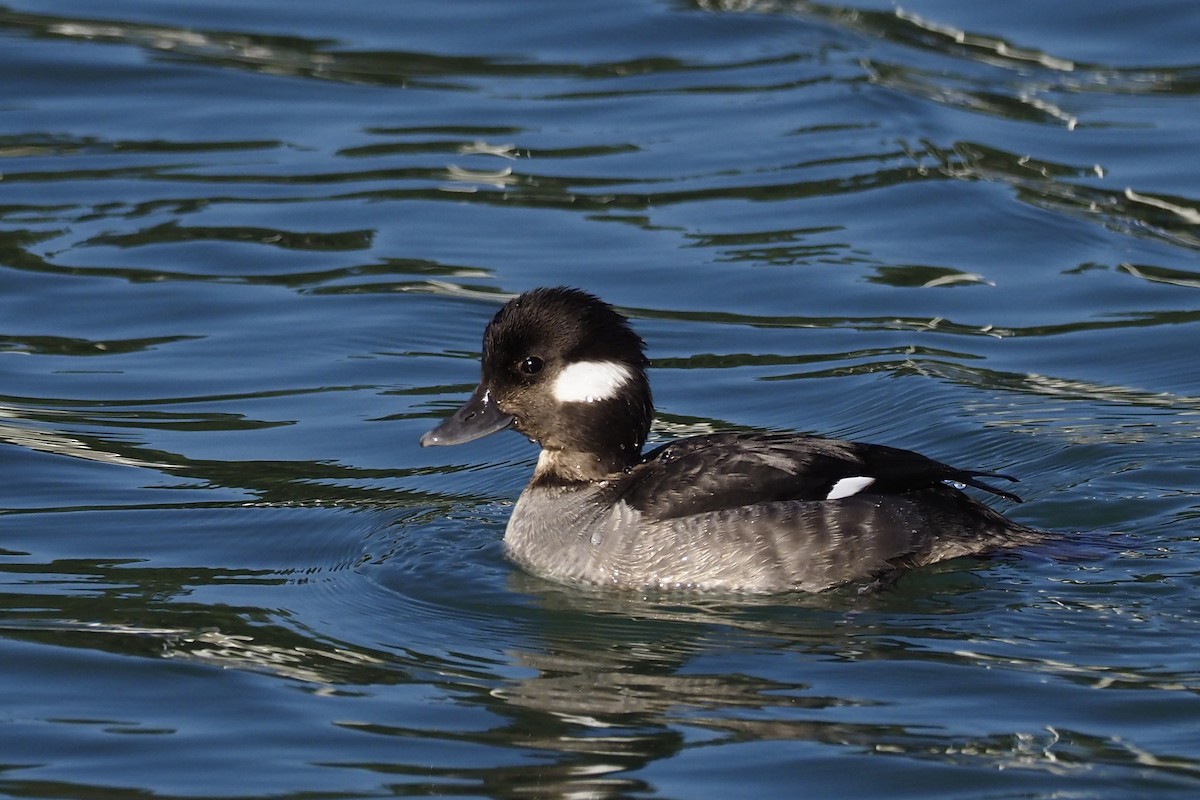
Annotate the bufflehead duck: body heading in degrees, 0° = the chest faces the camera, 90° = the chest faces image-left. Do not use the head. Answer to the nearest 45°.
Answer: approximately 90°
